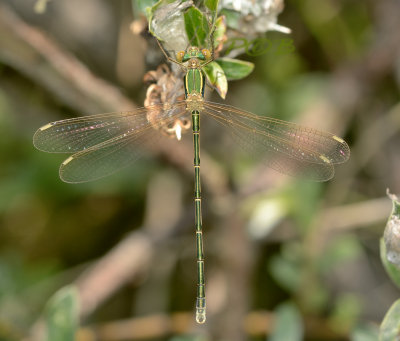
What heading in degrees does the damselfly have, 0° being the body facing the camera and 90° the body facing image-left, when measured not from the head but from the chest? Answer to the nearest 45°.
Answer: approximately 180°
